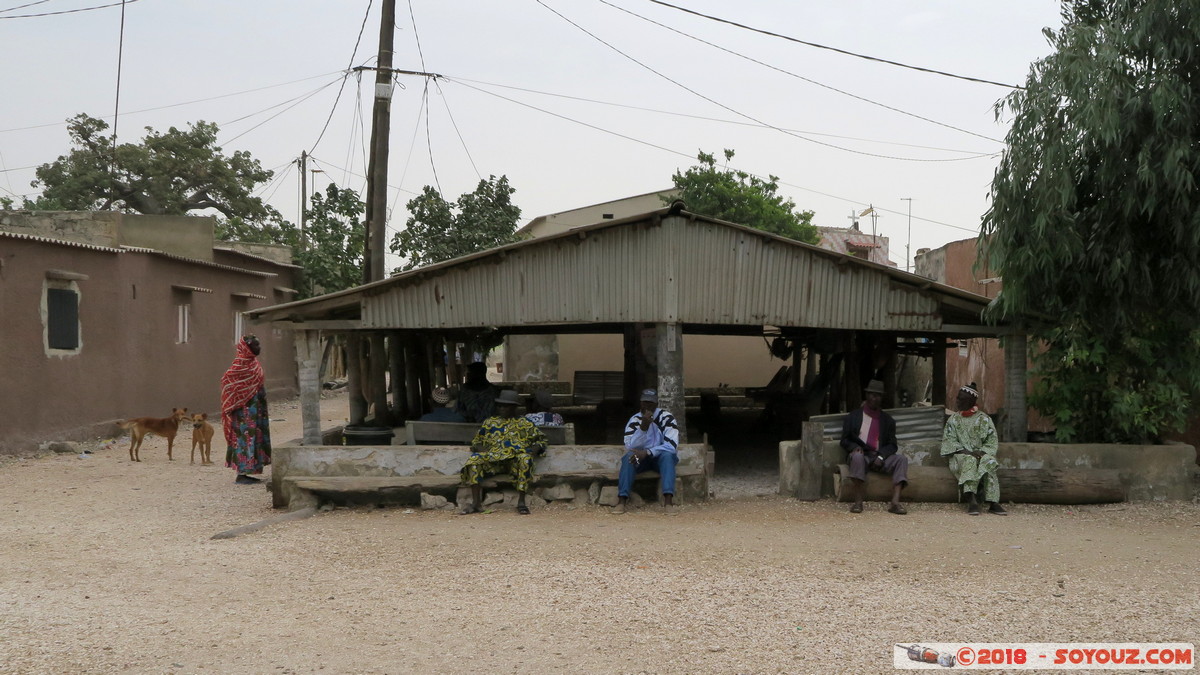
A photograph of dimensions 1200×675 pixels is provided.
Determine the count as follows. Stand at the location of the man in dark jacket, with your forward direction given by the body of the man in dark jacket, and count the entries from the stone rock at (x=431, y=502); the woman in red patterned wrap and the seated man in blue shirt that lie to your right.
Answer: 3

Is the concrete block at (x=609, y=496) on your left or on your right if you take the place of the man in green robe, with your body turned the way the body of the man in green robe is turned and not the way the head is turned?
on your right

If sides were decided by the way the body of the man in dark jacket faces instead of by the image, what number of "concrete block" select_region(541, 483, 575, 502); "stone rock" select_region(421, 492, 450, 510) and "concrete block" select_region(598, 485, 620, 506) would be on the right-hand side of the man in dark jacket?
3

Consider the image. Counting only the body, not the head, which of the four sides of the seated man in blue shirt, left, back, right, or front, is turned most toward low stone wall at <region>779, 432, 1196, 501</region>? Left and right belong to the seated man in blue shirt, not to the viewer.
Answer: left

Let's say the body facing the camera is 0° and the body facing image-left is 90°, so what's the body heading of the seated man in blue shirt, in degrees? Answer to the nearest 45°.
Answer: approximately 0°

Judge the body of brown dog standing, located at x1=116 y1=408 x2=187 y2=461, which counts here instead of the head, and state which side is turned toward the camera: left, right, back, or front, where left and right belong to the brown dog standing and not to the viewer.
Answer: right

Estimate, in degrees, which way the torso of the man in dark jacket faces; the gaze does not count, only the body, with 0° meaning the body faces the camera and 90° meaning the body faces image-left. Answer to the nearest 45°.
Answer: approximately 0°

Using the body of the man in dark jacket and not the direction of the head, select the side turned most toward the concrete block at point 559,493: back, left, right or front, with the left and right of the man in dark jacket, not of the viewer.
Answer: right

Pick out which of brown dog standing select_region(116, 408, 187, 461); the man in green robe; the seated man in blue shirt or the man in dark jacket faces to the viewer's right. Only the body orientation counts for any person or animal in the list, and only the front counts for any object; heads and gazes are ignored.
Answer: the brown dog standing
